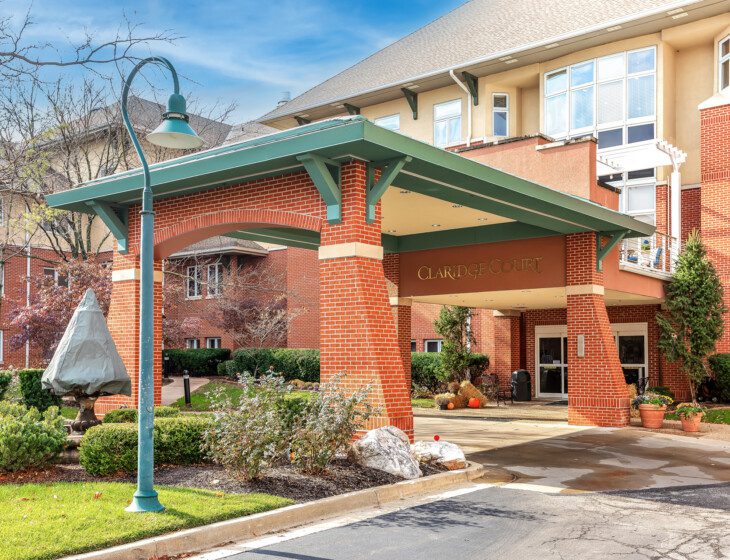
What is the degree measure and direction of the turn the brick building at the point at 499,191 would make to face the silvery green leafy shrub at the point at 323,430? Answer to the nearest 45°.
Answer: approximately 45° to its left

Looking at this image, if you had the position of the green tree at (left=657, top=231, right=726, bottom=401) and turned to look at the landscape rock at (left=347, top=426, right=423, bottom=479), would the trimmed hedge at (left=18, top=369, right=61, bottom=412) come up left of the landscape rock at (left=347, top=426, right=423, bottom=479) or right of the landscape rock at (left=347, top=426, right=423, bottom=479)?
right

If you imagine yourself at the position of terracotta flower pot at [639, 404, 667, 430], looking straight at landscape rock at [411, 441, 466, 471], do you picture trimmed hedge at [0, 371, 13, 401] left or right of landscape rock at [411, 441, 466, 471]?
right

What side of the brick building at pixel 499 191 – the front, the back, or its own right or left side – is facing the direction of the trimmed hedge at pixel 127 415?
front

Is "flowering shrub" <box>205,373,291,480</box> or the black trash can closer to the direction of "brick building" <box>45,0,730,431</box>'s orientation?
the flowering shrub

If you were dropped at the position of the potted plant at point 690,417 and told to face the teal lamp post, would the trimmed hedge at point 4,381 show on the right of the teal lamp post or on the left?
right

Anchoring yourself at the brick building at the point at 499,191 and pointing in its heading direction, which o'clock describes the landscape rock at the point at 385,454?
The landscape rock is roughly at 11 o'clock from the brick building.

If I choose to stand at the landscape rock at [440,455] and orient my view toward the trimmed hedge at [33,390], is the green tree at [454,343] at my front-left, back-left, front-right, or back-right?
front-right

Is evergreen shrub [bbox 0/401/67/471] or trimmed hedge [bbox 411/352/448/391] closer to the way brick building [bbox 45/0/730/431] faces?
the evergreen shrub

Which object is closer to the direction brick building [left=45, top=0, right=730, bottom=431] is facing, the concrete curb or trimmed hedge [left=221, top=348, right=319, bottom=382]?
the concrete curb

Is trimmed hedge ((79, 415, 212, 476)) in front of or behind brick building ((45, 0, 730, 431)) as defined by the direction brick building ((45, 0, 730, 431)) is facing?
in front

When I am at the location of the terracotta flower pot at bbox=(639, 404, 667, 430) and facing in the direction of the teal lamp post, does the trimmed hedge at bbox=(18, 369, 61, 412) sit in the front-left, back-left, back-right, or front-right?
front-right
